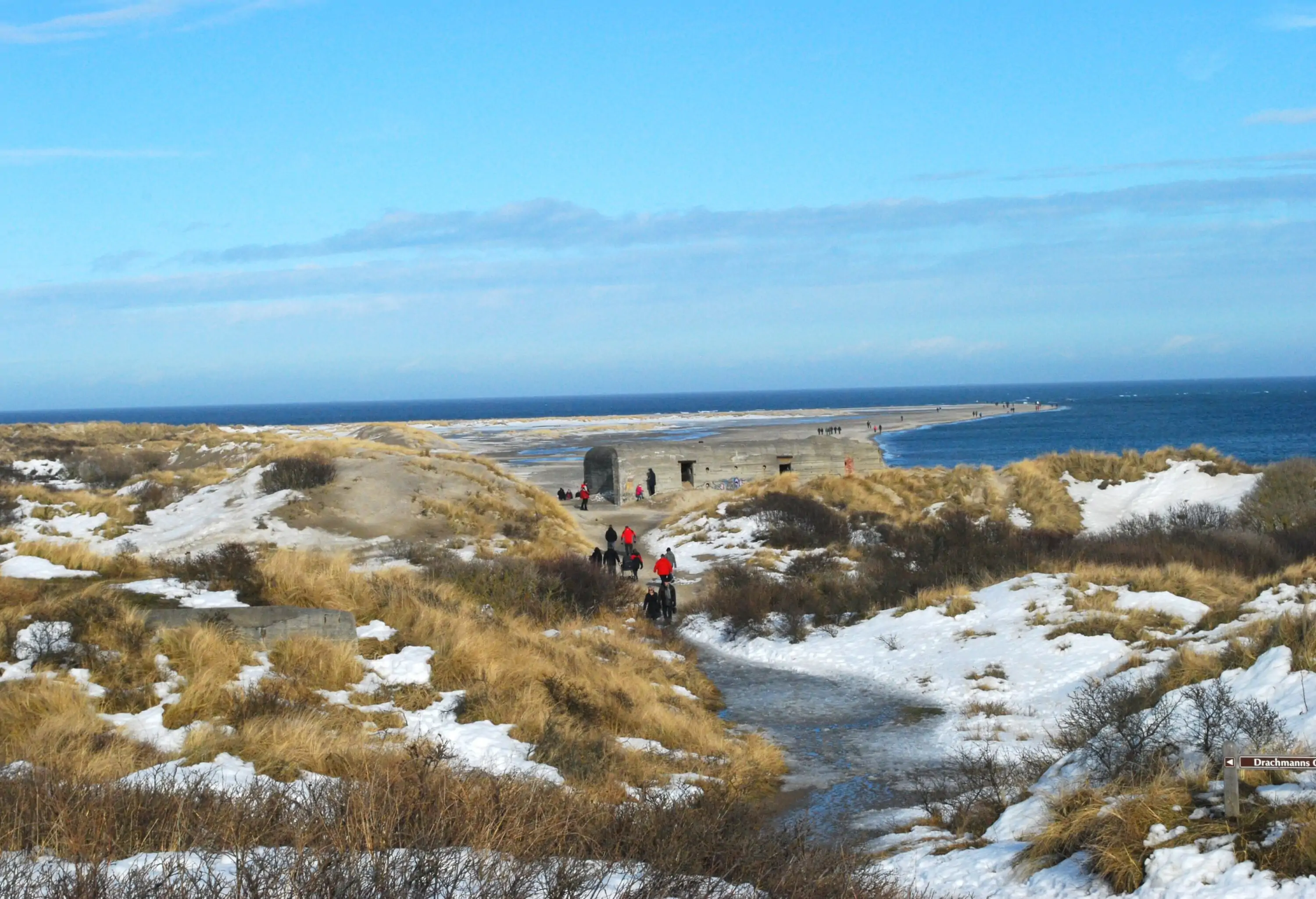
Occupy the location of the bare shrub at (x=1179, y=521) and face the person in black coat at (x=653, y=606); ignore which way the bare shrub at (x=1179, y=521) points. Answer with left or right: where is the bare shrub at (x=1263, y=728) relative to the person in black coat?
left
